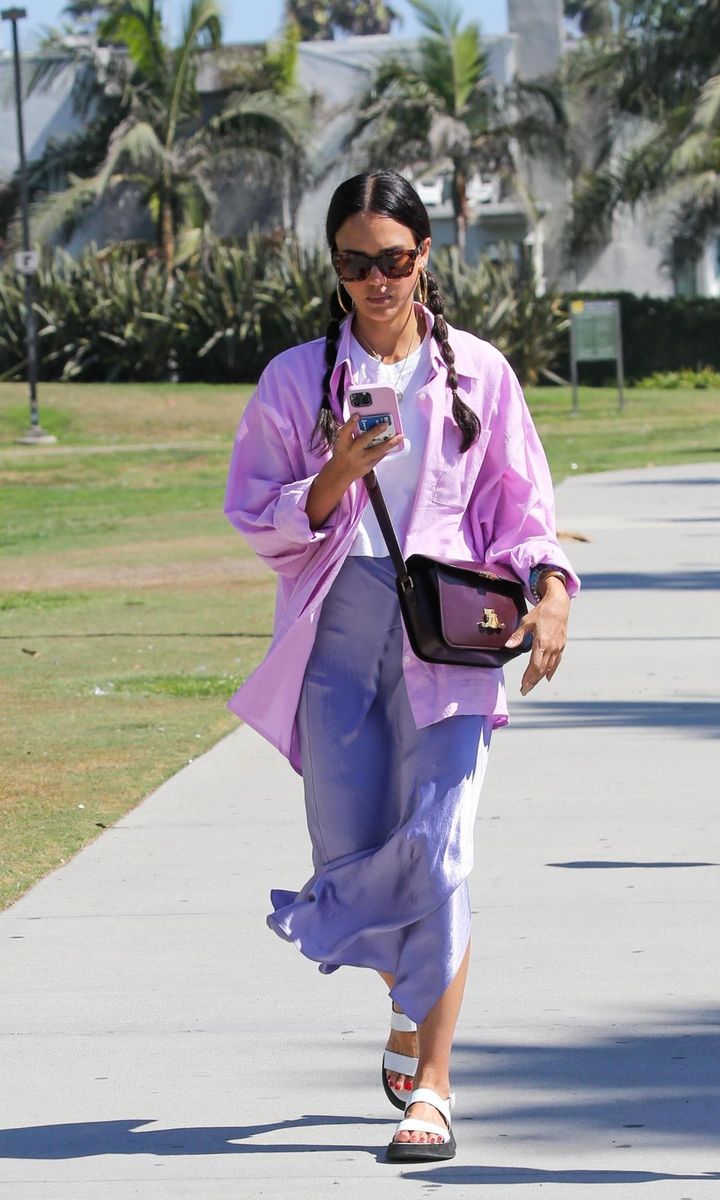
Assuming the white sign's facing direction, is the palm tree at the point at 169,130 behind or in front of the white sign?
behind

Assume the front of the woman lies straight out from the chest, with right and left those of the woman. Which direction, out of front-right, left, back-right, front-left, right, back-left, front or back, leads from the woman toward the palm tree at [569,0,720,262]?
back

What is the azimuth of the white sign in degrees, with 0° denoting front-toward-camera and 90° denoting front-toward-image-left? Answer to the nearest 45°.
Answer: approximately 0°

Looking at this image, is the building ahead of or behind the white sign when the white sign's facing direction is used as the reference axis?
behind

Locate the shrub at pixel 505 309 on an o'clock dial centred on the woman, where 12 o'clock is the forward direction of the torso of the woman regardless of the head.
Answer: The shrub is roughly at 6 o'clock from the woman.

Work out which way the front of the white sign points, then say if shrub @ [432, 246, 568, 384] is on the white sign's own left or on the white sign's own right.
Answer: on the white sign's own left

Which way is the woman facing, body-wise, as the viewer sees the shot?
toward the camera

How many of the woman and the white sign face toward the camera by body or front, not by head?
2

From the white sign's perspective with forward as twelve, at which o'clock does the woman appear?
The woman is roughly at 12 o'clock from the white sign.

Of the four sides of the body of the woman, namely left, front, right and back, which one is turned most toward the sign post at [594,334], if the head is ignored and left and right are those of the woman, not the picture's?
back
